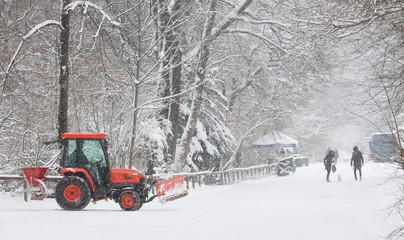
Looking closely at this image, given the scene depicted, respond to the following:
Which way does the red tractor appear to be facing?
to the viewer's right

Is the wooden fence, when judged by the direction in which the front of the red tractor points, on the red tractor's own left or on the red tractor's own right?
on the red tractor's own left
